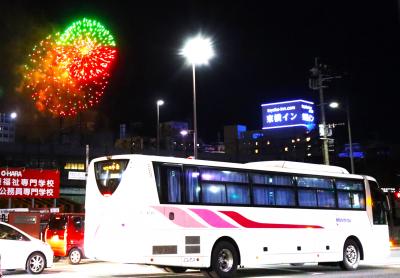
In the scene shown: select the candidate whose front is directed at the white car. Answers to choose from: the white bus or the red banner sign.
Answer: the red banner sign

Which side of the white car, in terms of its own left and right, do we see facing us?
right

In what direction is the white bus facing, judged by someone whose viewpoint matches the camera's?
facing away from the viewer and to the right of the viewer

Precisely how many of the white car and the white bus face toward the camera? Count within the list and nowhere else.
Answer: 0

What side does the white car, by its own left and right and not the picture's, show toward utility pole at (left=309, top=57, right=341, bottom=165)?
front

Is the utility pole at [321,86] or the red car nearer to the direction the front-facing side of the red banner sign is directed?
the red car

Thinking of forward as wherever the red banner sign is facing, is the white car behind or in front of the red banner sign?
in front

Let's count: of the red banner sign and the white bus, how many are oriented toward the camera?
1

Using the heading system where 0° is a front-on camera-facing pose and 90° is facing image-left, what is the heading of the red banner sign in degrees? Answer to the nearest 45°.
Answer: approximately 0°

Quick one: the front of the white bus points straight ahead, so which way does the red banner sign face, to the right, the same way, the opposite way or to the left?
to the right
